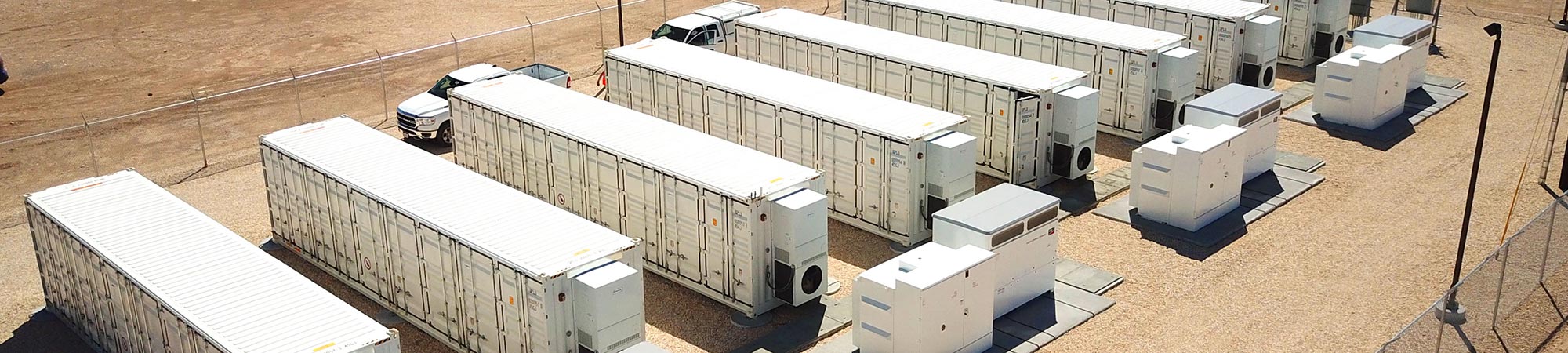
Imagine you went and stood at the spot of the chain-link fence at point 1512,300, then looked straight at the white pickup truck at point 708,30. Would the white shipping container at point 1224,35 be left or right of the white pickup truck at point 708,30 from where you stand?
right

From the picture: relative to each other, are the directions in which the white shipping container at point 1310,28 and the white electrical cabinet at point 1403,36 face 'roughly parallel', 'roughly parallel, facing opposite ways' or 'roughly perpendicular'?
roughly perpendicular

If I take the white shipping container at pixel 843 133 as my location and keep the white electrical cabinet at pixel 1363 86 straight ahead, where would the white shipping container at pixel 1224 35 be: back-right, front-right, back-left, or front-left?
front-left

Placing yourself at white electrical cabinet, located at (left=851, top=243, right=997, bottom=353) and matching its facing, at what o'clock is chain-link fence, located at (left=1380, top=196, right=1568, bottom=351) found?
The chain-link fence is roughly at 10 o'clock from the white electrical cabinet.

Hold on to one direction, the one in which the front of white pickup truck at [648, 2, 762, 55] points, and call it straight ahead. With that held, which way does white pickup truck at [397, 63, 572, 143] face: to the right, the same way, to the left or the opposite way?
the same way

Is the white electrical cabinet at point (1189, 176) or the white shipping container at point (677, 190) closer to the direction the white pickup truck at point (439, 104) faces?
the white shipping container

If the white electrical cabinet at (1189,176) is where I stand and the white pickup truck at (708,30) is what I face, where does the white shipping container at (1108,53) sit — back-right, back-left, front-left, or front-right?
front-right

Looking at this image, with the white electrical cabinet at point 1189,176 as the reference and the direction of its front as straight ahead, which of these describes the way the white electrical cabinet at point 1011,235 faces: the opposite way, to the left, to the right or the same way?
the same way

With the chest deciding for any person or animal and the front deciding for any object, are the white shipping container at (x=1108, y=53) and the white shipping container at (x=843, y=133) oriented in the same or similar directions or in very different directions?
same or similar directions

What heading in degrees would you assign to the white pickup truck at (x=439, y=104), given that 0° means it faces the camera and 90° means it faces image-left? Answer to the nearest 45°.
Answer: approximately 45°

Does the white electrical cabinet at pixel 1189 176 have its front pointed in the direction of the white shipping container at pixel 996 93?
no

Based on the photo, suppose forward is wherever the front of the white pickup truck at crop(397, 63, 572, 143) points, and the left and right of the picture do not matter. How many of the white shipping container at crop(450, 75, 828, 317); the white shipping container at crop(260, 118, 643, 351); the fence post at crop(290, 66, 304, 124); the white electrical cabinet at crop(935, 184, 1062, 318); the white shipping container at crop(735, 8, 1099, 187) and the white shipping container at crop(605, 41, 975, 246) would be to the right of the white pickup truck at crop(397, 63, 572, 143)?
1
